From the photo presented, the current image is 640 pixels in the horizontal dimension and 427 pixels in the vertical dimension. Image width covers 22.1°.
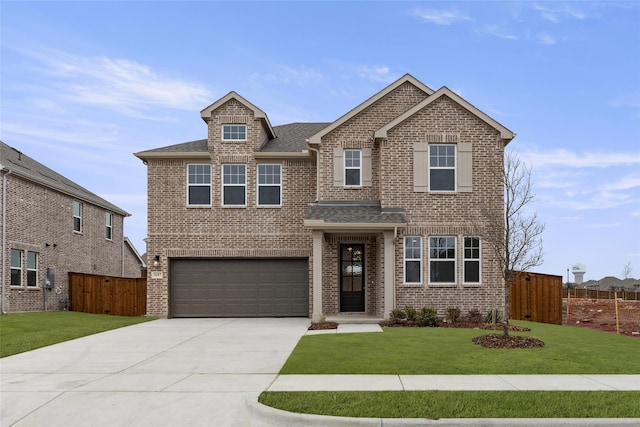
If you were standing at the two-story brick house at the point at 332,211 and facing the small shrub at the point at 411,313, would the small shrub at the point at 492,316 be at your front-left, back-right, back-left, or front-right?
front-left

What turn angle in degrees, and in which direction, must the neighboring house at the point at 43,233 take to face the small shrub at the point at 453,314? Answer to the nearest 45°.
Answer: approximately 90° to its left

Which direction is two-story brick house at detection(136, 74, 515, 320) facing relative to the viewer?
toward the camera

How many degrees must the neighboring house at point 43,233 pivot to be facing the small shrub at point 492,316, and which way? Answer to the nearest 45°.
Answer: approximately 90° to its left

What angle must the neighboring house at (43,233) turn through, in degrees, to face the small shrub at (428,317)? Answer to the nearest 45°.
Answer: approximately 90° to its left

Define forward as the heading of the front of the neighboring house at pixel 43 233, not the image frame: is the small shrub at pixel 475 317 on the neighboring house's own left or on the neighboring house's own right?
on the neighboring house's own left

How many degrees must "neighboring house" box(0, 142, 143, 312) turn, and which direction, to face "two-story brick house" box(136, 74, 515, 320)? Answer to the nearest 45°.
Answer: approximately 90° to its left

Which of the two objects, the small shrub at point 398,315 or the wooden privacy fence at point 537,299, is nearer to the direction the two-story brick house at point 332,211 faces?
the small shrub

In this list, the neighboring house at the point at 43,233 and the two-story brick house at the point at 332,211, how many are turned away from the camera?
0

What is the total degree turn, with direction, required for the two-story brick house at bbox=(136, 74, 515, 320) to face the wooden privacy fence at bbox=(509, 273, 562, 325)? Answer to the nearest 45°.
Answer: approximately 90° to its left
